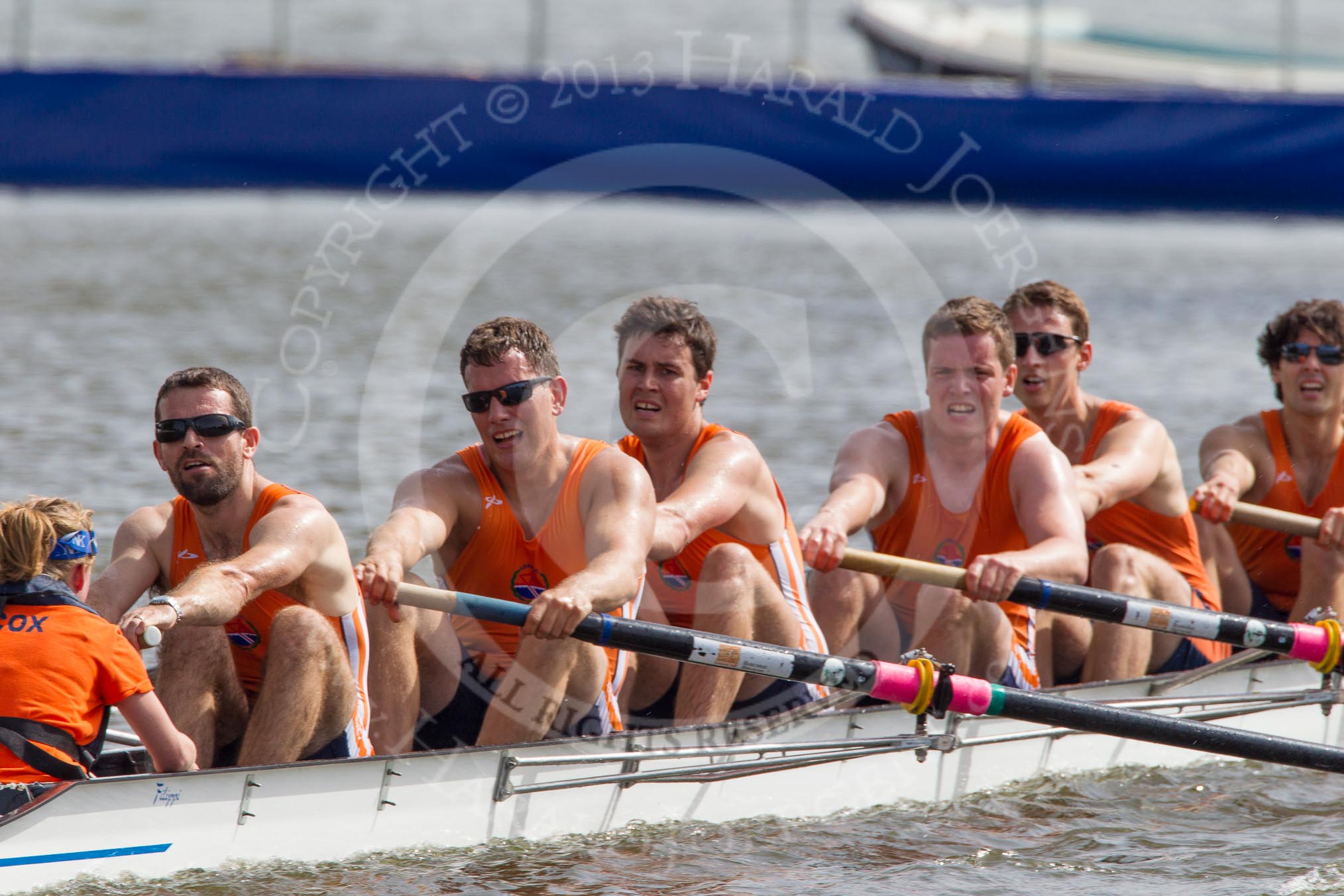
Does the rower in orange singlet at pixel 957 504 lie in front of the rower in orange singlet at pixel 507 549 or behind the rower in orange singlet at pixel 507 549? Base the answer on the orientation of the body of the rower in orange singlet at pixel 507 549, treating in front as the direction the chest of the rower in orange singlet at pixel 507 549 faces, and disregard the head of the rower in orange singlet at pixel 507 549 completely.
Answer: behind

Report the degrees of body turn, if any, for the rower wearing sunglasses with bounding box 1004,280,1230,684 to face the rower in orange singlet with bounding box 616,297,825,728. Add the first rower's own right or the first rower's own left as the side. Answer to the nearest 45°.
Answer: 0° — they already face them

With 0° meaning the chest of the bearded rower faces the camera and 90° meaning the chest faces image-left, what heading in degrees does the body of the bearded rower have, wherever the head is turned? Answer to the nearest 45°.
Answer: approximately 45°

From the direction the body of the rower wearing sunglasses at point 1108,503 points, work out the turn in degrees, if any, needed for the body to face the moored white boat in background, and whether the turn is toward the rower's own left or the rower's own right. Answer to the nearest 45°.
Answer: approximately 135° to the rower's own right

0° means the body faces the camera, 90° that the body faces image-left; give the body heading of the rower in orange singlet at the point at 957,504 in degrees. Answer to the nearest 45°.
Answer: approximately 45°
